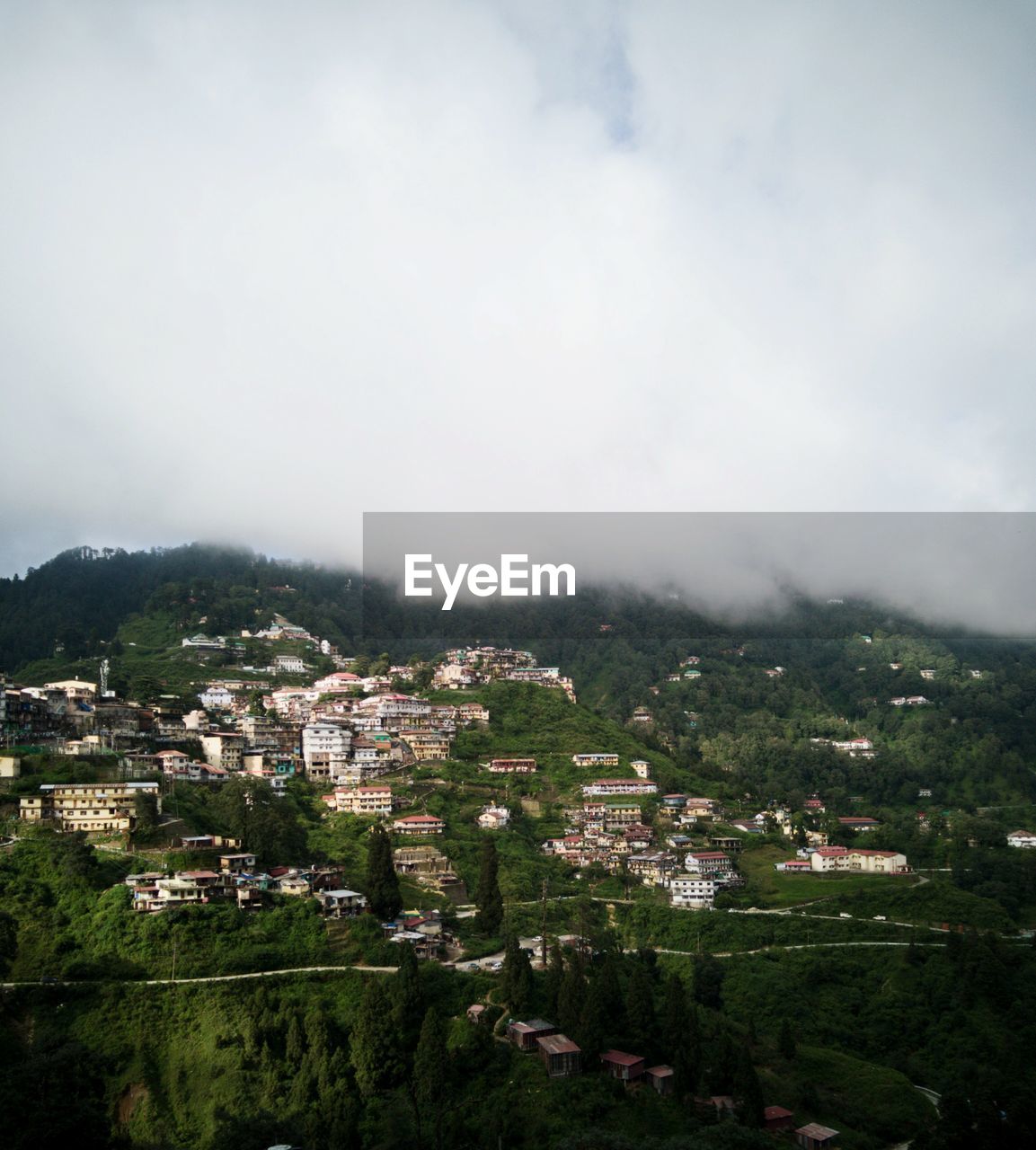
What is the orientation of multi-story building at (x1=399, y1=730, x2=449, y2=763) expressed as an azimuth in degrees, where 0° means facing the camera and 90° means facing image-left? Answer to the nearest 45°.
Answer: approximately 0°

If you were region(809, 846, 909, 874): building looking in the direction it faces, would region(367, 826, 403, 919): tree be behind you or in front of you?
in front

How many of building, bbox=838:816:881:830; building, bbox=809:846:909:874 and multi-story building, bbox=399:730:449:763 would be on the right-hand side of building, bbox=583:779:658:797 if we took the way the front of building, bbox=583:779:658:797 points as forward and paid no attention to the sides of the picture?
1

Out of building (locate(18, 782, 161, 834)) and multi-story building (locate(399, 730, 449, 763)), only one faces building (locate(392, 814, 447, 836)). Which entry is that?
the multi-story building

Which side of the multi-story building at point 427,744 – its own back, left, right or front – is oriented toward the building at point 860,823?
left

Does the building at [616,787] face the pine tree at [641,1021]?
yes

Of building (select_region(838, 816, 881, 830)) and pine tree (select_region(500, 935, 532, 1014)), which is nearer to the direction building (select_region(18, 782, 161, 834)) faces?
the pine tree
